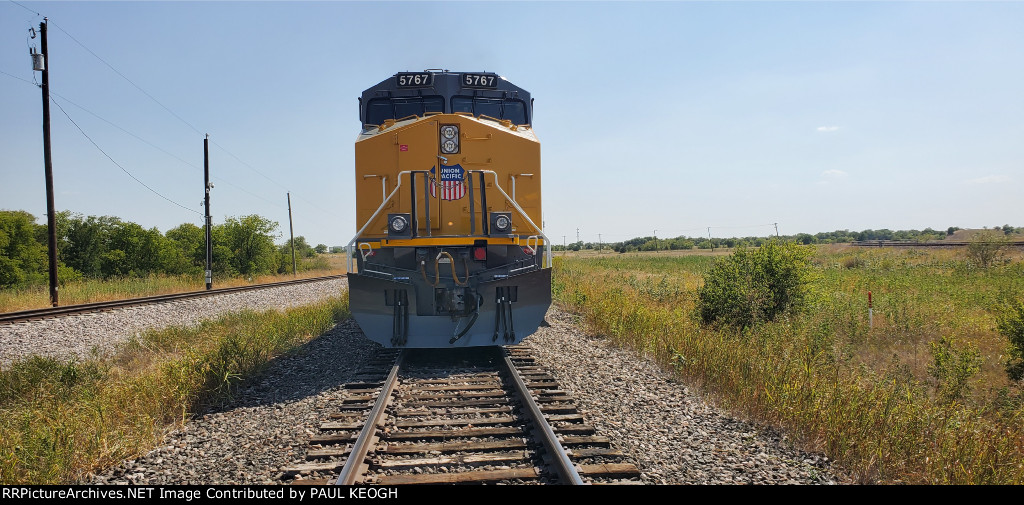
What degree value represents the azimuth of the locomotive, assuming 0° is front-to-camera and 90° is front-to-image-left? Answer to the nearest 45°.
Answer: approximately 0°

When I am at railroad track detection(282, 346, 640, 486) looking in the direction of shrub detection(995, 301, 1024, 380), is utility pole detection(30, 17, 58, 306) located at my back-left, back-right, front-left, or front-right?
back-left

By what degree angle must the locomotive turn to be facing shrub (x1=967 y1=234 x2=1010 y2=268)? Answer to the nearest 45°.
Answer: approximately 135° to its left

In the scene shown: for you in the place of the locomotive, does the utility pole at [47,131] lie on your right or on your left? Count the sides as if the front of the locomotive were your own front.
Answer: on your right

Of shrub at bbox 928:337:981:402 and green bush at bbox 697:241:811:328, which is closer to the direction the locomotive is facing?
the shrub

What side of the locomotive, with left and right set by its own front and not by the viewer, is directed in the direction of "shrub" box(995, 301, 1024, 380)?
left

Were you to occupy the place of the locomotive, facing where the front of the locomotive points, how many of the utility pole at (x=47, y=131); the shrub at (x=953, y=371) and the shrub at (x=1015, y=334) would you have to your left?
2

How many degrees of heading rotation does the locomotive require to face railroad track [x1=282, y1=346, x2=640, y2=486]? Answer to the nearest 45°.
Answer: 0° — it already faces it

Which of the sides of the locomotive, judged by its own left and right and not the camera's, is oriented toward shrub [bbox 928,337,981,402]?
left
